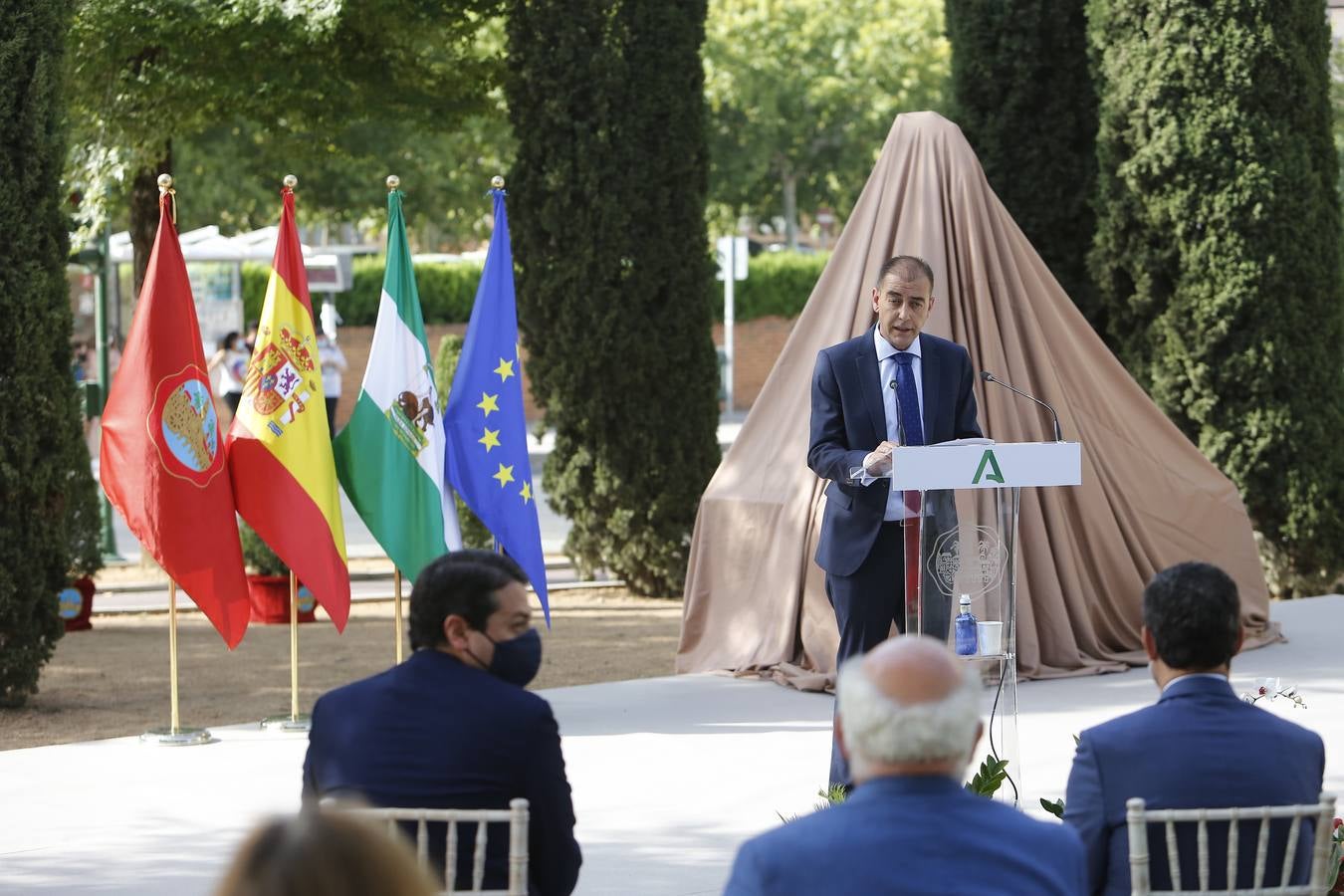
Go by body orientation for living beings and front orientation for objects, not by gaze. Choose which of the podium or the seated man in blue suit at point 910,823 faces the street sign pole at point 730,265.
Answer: the seated man in blue suit

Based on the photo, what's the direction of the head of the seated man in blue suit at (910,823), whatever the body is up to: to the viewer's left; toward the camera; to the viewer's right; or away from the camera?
away from the camera

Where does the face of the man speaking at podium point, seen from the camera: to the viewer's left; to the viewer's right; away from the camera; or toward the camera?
toward the camera

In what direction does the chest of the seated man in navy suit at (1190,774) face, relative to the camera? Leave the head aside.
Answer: away from the camera

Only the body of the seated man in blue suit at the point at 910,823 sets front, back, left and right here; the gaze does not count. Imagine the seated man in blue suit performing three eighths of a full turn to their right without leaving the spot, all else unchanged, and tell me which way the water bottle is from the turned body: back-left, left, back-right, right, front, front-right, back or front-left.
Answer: back-left

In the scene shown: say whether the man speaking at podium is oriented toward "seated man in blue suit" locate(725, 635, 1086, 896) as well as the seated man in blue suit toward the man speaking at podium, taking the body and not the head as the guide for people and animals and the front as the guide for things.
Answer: yes

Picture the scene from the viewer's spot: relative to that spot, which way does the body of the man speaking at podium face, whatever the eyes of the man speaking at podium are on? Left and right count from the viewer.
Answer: facing the viewer

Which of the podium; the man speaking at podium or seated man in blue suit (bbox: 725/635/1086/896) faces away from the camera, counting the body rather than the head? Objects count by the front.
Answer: the seated man in blue suit

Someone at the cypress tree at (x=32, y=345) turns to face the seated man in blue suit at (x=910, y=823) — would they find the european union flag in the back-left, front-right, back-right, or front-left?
front-left

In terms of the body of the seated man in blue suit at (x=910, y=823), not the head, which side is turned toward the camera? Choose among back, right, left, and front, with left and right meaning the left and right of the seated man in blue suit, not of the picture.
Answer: back

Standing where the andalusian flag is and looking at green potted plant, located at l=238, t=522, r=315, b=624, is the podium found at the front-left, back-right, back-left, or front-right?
back-right

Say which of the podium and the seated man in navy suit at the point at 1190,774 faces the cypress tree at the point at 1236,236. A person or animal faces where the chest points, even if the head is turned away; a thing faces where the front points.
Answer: the seated man in navy suit

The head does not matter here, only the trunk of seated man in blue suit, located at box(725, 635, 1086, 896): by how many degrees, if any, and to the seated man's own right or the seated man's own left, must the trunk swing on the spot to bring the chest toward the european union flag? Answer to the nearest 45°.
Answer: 0° — they already face it

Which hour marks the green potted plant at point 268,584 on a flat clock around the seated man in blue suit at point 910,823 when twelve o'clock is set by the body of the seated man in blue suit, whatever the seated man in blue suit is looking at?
The green potted plant is roughly at 11 o'clock from the seated man in blue suit.

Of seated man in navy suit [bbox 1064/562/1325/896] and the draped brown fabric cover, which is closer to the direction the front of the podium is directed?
the seated man in navy suit

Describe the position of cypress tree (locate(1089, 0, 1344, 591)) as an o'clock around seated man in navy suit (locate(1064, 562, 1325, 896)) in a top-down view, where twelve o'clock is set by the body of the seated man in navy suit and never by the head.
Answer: The cypress tree is roughly at 12 o'clock from the seated man in navy suit.
